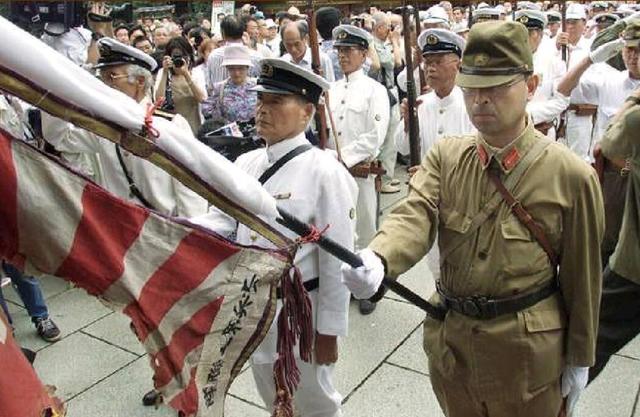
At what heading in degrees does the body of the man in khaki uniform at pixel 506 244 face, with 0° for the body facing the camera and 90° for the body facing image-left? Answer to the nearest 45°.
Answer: approximately 45°

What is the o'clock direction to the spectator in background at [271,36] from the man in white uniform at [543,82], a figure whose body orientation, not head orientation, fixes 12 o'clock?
The spectator in background is roughly at 3 o'clock from the man in white uniform.

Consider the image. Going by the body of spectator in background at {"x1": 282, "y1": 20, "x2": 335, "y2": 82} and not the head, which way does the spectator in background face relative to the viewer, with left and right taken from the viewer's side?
facing the viewer and to the left of the viewer

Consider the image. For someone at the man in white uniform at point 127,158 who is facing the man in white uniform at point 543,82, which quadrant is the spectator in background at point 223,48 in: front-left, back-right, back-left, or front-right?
front-left

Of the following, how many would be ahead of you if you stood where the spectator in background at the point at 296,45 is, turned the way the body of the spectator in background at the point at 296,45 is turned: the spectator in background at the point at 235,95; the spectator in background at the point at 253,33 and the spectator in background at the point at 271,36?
1

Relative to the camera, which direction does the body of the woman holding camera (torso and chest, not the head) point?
toward the camera

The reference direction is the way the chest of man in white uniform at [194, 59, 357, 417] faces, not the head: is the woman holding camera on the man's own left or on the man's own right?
on the man's own right
